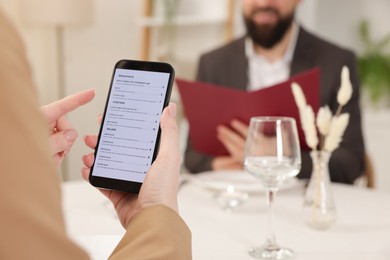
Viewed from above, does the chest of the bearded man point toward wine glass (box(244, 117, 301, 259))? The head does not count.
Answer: yes

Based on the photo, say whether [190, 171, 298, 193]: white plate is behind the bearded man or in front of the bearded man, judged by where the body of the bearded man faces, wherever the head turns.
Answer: in front

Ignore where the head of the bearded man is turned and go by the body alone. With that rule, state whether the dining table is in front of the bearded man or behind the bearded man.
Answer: in front

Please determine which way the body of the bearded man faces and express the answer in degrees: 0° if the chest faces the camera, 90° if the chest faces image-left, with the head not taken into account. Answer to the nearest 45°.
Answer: approximately 0°
